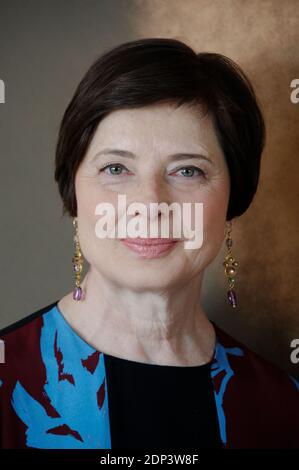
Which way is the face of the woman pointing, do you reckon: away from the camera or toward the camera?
toward the camera

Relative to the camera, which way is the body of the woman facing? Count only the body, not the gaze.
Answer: toward the camera
